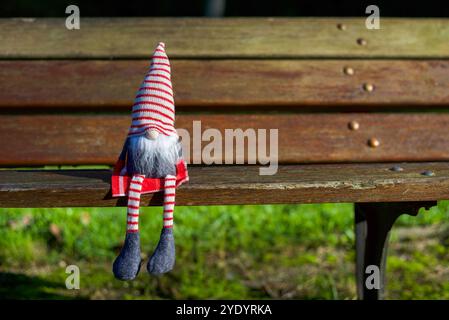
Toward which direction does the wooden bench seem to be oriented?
toward the camera

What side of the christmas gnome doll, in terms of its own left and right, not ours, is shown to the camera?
front
